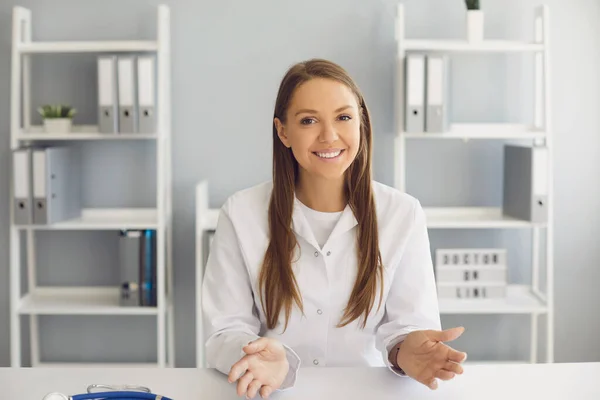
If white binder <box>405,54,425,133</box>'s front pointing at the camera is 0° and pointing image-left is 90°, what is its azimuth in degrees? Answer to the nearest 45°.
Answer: approximately 0°

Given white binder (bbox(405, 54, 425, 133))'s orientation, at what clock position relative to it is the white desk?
The white desk is roughly at 12 o'clock from the white binder.

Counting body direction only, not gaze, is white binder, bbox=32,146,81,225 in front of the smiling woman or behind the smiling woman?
behind

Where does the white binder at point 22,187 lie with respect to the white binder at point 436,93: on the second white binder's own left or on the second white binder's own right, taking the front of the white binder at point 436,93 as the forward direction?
on the second white binder's own right
